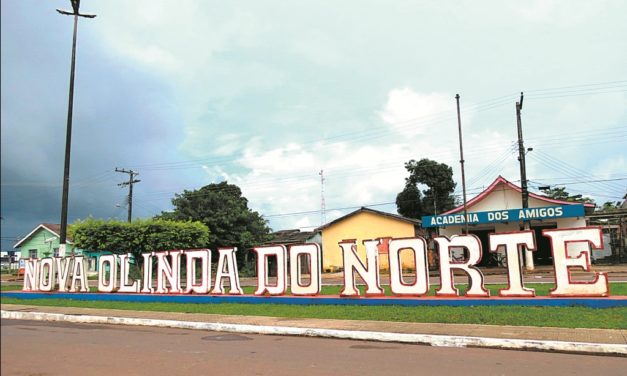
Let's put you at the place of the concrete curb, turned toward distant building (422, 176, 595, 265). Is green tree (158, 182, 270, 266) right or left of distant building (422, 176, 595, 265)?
left

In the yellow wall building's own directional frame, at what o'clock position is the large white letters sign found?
The large white letters sign is roughly at 12 o'clock from the yellow wall building.

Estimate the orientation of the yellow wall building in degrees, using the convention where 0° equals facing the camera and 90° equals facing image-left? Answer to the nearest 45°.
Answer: approximately 0°

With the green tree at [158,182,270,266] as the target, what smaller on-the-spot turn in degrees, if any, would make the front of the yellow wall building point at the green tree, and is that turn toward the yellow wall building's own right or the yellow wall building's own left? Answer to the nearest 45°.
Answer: approximately 90° to the yellow wall building's own right

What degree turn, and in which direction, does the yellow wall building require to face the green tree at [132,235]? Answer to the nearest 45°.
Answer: approximately 45° to its right

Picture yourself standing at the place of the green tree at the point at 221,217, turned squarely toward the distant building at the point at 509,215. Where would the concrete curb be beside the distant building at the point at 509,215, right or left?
right

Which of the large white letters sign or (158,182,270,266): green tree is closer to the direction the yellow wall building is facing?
the large white letters sign
